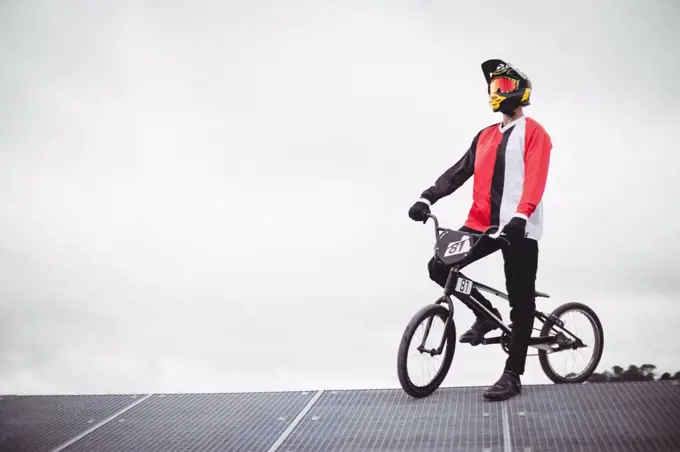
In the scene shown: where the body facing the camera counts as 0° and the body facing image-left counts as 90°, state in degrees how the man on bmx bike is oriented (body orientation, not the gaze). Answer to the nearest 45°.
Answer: approximately 45°

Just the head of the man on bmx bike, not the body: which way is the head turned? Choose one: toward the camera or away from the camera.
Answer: toward the camera

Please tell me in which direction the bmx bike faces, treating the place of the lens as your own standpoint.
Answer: facing the viewer and to the left of the viewer
